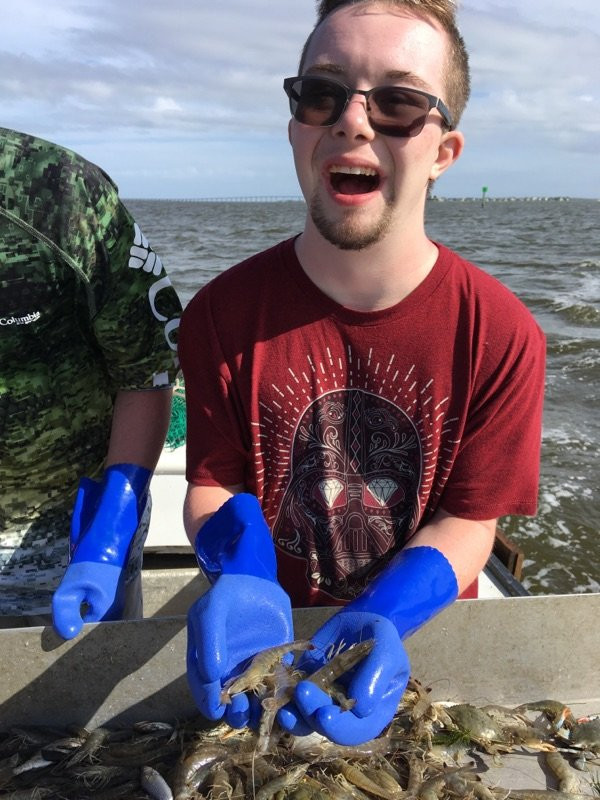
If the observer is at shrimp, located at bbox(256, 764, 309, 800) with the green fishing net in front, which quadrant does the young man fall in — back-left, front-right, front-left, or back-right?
front-right

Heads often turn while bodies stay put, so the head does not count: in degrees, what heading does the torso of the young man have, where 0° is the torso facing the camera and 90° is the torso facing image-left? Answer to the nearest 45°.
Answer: approximately 0°

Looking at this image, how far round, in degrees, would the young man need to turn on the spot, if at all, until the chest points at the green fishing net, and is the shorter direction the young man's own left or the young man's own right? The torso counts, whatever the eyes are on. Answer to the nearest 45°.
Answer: approximately 135° to the young man's own right

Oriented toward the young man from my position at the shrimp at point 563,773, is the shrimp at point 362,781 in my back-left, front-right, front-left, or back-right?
front-left
